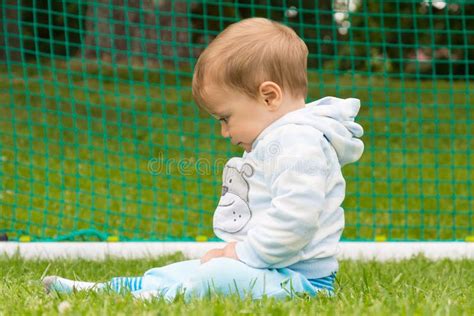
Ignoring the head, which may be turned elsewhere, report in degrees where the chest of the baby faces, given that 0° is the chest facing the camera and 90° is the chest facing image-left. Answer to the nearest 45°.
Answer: approximately 90°

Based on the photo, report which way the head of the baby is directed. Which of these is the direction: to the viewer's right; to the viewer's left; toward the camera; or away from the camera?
to the viewer's left
